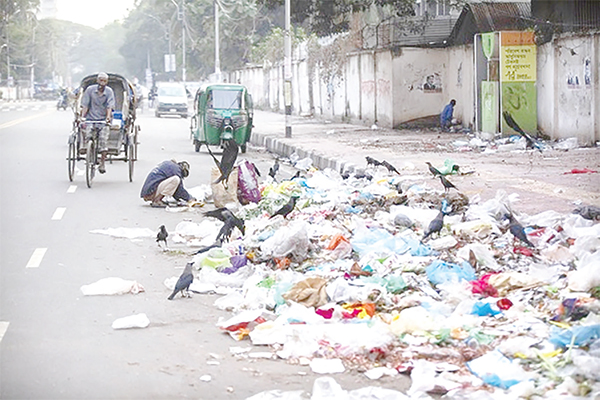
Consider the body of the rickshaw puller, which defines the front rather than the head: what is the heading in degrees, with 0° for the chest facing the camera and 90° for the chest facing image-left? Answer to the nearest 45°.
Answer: approximately 0°

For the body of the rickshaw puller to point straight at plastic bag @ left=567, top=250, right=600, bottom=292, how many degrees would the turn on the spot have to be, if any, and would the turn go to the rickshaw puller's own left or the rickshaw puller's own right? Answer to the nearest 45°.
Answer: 0° — they already face it

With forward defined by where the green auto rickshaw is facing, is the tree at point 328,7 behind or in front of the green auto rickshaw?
behind

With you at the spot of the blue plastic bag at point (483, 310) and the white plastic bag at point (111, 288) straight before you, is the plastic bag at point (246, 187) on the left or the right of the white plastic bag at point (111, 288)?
right
